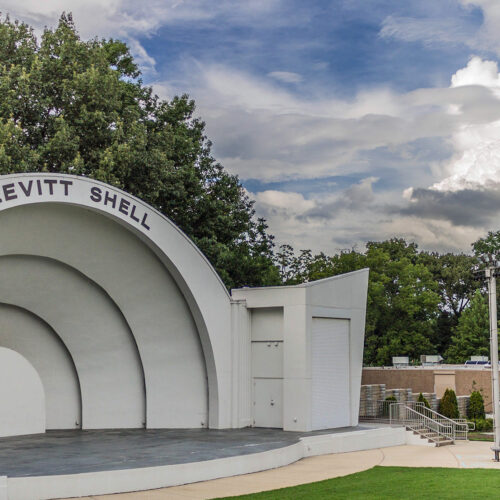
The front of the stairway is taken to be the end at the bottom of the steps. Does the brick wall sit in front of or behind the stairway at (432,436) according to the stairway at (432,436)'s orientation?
behind

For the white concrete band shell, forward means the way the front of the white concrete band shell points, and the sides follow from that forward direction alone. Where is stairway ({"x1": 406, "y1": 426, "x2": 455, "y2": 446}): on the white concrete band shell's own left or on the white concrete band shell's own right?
on the white concrete band shell's own left

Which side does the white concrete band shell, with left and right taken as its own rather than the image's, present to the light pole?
left

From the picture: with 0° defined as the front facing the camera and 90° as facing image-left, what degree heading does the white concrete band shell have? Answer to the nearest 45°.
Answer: approximately 0°

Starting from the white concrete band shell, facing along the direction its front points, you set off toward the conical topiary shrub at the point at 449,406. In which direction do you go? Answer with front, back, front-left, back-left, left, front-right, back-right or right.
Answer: back-left

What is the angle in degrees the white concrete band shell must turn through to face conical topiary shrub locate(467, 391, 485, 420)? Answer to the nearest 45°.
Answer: approximately 135° to its left

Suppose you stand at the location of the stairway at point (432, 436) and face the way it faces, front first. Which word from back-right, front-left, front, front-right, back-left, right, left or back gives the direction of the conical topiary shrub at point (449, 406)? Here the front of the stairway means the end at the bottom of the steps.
back-left
